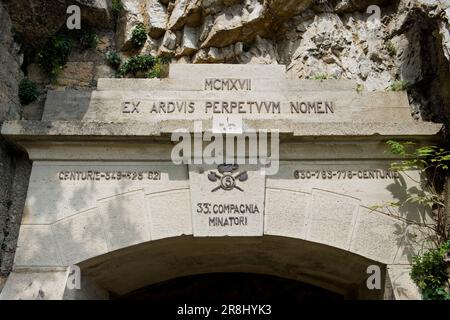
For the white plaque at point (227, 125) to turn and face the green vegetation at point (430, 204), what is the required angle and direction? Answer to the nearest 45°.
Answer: approximately 90° to its left

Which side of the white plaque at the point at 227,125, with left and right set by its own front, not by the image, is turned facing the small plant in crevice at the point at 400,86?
left

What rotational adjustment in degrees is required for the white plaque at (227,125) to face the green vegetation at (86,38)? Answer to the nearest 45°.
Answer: approximately 135° to its right

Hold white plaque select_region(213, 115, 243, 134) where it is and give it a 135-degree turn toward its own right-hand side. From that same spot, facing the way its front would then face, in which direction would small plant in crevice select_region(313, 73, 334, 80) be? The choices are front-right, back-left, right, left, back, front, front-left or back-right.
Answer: right

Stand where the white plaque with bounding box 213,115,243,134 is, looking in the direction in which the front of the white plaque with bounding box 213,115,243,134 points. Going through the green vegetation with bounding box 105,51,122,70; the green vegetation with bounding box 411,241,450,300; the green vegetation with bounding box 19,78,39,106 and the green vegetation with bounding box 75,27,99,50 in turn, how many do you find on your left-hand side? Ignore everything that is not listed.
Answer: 1

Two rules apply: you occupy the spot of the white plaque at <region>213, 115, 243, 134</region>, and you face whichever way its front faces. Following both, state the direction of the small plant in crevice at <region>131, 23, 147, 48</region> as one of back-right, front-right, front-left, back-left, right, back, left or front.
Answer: back-right

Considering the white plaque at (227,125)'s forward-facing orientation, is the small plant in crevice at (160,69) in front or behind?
behind

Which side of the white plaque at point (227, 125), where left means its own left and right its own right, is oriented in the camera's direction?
front

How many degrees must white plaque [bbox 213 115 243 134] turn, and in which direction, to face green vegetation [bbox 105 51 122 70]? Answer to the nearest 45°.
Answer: approximately 135° to its right

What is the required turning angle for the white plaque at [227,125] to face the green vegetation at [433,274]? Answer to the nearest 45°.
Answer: approximately 90° to its left

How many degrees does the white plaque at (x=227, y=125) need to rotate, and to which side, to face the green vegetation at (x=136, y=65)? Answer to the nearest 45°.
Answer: approximately 135° to its right

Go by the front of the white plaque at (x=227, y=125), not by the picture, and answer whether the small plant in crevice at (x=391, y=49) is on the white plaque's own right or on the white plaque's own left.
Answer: on the white plaque's own left
